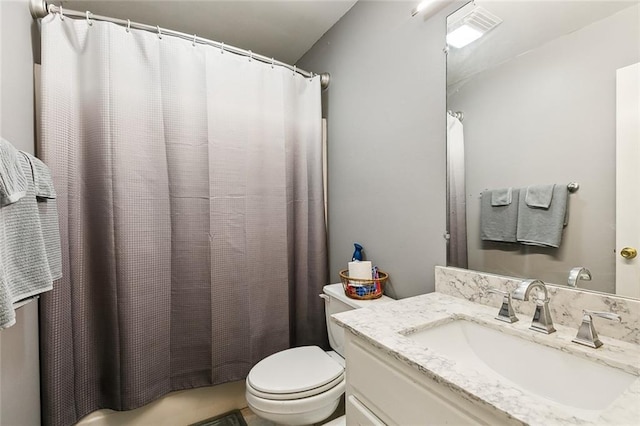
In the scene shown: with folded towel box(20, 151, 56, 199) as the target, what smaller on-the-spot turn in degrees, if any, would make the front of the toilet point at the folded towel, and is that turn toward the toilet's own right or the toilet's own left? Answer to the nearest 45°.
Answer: approximately 45° to the toilet's own right

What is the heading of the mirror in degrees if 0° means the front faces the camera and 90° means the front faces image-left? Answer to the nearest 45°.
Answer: approximately 45°

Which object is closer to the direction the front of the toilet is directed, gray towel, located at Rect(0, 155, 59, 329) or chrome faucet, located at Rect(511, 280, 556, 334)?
the gray towel

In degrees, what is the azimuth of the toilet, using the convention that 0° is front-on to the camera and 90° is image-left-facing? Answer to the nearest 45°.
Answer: approximately 45°

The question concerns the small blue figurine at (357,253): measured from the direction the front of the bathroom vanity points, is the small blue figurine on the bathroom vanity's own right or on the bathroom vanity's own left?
on the bathroom vanity's own right

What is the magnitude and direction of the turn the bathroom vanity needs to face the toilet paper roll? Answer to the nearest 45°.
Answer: approximately 90° to its right

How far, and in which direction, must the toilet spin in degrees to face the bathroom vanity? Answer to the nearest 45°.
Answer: approximately 90° to its left

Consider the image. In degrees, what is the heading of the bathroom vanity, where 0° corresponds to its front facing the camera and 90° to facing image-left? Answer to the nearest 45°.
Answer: approximately 45°
